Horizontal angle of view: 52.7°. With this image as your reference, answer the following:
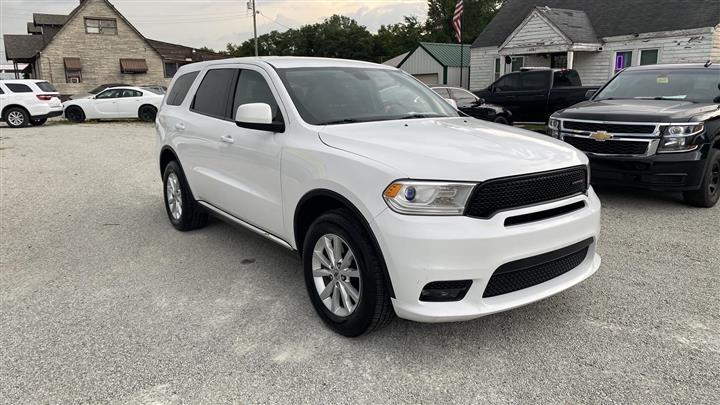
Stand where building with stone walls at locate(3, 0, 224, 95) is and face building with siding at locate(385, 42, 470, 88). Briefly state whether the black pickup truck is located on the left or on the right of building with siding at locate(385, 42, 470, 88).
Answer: right

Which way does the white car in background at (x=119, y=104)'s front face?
to the viewer's left

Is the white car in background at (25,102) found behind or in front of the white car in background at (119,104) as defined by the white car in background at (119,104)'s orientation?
in front

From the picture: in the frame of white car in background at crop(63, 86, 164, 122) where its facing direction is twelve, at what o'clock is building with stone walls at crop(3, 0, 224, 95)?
The building with stone walls is roughly at 3 o'clock from the white car in background.

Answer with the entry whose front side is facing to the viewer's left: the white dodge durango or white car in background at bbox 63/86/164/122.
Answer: the white car in background

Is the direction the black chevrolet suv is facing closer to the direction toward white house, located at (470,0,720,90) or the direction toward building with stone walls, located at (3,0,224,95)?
the building with stone walls

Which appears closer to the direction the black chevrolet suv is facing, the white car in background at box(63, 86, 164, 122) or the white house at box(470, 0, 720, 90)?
the white car in background

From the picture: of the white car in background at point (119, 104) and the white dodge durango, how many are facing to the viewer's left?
1

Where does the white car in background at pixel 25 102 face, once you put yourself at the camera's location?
facing away from the viewer and to the left of the viewer

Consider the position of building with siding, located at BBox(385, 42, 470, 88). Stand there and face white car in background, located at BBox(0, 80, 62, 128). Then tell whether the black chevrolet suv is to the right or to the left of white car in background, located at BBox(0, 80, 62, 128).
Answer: left

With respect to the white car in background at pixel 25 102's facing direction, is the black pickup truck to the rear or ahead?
to the rear

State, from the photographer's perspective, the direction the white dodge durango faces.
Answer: facing the viewer and to the right of the viewer

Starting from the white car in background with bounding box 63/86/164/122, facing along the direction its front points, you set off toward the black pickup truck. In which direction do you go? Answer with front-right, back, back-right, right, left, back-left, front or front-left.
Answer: back-left

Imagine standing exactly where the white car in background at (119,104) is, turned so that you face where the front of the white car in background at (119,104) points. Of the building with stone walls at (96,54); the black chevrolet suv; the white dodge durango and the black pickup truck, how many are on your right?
1

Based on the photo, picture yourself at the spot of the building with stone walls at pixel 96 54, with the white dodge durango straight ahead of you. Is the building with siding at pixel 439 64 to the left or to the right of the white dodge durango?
left

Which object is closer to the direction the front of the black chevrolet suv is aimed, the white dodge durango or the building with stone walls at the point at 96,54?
the white dodge durango
